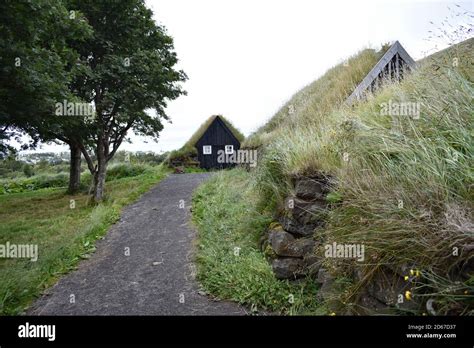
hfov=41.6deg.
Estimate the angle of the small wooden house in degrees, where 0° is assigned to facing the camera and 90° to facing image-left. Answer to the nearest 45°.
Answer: approximately 0°

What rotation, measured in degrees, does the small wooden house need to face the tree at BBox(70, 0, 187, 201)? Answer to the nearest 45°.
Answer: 0° — it already faces it

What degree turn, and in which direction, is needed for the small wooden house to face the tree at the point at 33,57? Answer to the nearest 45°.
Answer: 0° — it already faces it
